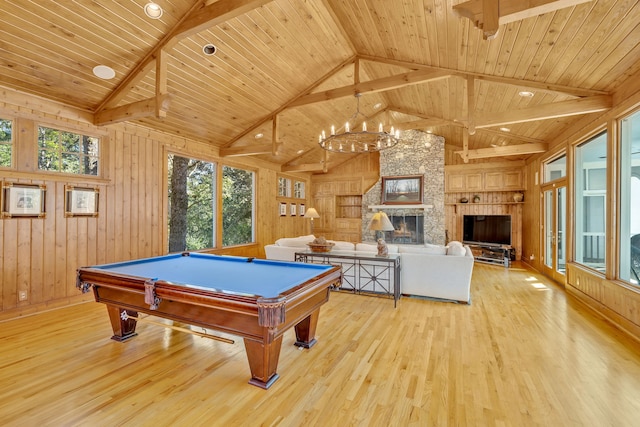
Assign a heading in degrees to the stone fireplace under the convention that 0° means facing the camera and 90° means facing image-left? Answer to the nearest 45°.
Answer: approximately 0°

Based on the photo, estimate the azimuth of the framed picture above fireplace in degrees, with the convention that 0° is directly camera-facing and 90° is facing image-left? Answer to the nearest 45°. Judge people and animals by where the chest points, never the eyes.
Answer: approximately 0°

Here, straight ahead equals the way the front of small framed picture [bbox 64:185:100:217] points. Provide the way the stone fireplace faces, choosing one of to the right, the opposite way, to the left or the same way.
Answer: to the right

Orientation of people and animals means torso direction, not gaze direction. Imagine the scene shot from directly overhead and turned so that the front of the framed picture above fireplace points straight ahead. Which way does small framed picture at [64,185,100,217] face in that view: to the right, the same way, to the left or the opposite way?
to the left

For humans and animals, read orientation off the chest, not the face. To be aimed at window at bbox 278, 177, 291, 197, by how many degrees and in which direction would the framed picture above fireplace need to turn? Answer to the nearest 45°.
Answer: approximately 90° to its right

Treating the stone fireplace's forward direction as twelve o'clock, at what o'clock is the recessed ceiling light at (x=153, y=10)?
The recessed ceiling light is roughly at 1 o'clock from the stone fireplace.

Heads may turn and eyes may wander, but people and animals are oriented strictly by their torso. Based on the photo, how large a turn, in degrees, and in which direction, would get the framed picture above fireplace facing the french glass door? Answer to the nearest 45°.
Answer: approximately 45° to its left

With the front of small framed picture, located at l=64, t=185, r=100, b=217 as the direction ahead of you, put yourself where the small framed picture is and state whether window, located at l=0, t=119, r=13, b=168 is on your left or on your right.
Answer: on your right

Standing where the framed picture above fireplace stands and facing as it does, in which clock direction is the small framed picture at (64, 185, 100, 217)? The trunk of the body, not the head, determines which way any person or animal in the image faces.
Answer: The small framed picture is roughly at 1 o'clock from the framed picture above fireplace.
